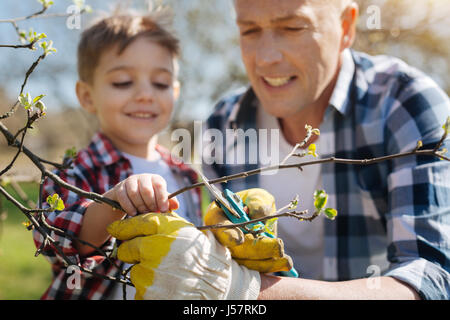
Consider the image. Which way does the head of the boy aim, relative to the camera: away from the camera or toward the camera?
toward the camera

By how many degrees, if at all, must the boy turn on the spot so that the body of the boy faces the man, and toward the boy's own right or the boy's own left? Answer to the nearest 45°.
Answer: approximately 45° to the boy's own left

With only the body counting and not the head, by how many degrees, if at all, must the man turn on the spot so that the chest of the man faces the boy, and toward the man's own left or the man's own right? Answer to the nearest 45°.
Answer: approximately 45° to the man's own right

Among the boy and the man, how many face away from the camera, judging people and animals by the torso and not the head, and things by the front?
0

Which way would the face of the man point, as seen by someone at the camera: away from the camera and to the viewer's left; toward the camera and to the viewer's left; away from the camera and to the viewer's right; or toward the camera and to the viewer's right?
toward the camera and to the viewer's left

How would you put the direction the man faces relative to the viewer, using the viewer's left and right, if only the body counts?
facing the viewer and to the left of the viewer
